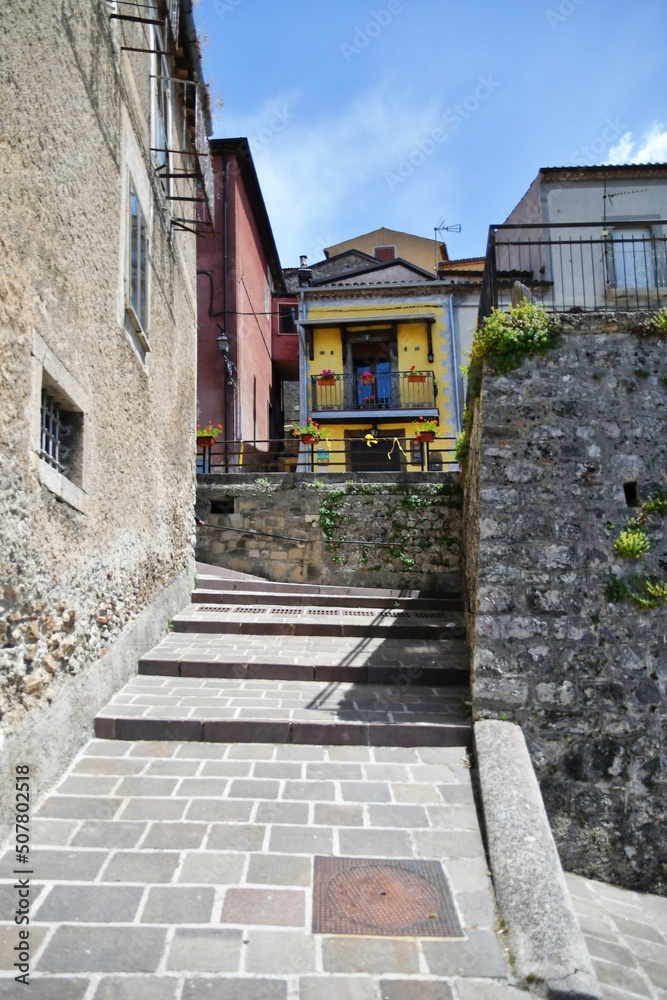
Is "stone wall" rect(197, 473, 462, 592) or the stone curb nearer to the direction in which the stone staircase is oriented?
the stone curb

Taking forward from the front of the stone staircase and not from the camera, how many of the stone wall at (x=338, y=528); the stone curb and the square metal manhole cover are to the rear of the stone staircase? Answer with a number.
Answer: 1

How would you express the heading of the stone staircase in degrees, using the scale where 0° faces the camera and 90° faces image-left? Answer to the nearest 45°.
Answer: approximately 0°

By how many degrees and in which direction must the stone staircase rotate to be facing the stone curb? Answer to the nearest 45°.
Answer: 0° — it already faces it

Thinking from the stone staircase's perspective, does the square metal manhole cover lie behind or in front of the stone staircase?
in front
